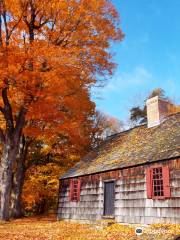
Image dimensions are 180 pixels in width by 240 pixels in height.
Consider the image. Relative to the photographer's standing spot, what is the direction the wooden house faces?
facing the viewer and to the left of the viewer

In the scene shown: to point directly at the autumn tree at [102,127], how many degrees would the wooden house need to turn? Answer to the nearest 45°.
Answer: approximately 135° to its right
